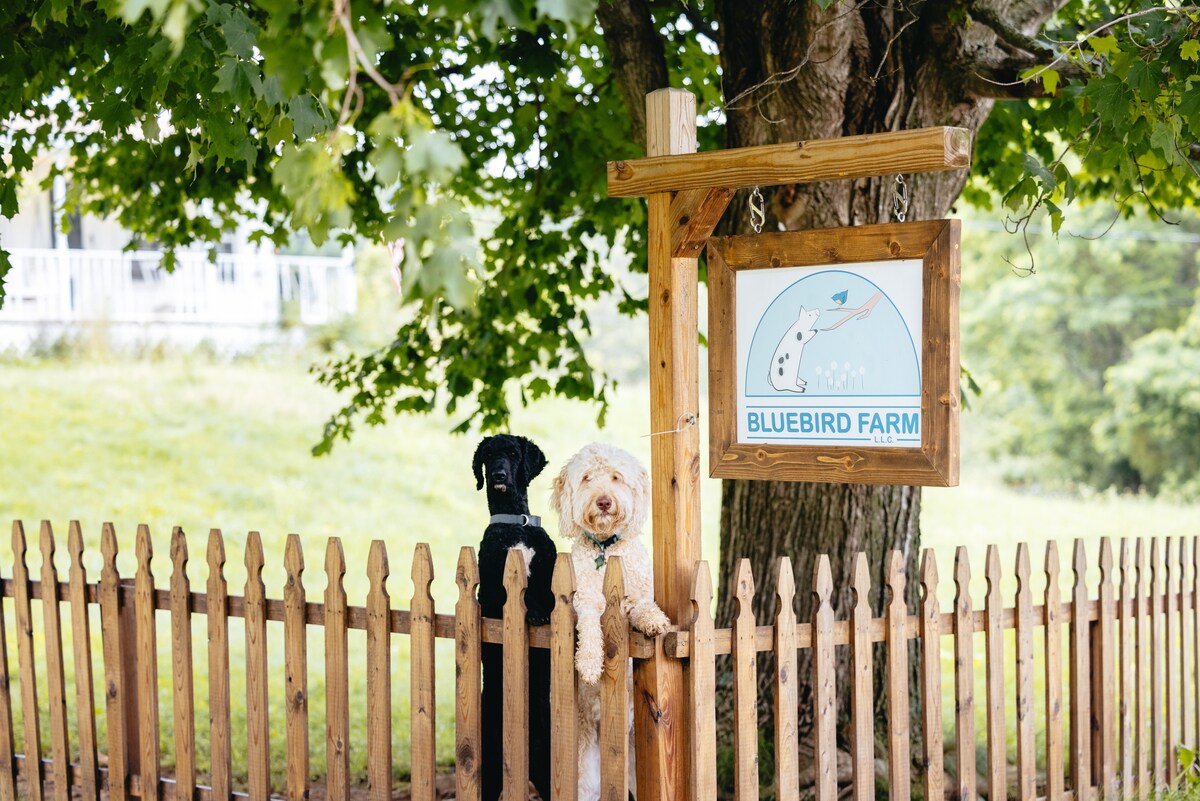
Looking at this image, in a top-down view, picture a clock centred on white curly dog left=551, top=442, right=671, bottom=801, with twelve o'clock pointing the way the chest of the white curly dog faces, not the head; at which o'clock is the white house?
The white house is roughly at 5 o'clock from the white curly dog.

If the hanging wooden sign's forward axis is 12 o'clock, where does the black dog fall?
The black dog is roughly at 2 o'clock from the hanging wooden sign.

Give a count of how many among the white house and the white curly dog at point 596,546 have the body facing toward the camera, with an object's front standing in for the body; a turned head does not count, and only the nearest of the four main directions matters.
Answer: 2

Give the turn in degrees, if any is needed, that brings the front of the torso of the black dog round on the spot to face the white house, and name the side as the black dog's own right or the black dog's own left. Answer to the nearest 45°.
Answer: approximately 180°
